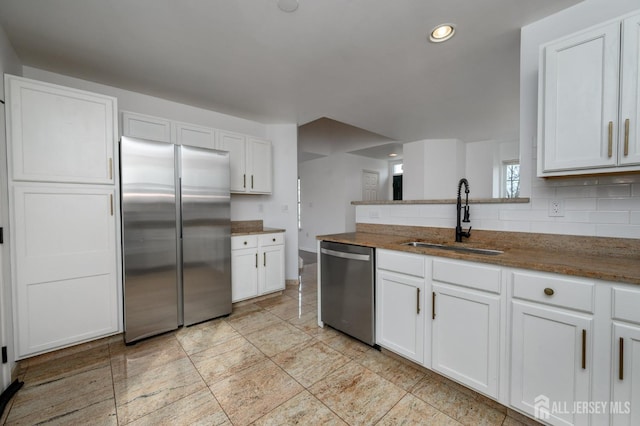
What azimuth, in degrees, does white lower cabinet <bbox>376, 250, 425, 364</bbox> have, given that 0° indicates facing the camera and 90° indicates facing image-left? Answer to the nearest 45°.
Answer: approximately 45°

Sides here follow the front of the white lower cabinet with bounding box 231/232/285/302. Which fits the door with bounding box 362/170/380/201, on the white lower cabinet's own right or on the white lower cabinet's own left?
on the white lower cabinet's own left

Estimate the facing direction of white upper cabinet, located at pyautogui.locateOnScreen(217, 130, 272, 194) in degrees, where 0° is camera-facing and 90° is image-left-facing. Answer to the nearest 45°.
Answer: approximately 315°
